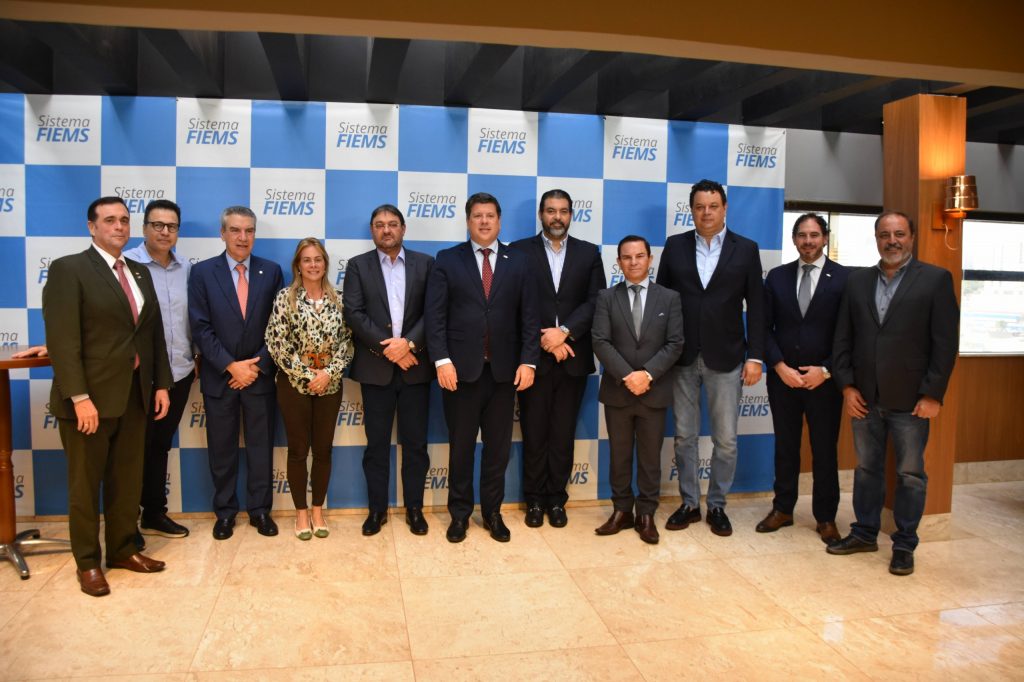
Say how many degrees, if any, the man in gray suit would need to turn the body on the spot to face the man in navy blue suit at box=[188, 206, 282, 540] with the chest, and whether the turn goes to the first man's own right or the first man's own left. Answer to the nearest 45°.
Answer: approximately 90° to the first man's own right

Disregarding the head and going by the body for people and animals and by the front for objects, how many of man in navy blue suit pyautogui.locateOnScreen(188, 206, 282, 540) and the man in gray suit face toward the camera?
2

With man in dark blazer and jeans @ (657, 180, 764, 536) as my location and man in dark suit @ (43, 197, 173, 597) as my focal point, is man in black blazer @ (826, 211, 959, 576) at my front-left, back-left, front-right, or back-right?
back-left

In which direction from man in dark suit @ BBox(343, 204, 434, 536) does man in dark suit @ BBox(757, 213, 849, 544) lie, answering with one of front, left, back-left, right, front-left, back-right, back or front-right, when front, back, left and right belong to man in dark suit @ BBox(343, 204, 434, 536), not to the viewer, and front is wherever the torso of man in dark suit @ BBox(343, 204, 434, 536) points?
left

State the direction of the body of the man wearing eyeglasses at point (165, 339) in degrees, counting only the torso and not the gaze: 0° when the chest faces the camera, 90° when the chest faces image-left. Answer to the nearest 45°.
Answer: approximately 315°

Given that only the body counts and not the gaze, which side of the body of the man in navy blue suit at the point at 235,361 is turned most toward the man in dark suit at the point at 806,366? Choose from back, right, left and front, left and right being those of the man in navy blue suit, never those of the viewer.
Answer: left

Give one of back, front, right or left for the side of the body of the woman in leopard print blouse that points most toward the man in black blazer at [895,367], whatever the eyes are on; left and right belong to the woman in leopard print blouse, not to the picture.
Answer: left

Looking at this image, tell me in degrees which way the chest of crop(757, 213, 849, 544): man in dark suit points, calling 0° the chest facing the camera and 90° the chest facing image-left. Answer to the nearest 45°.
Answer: approximately 0°
